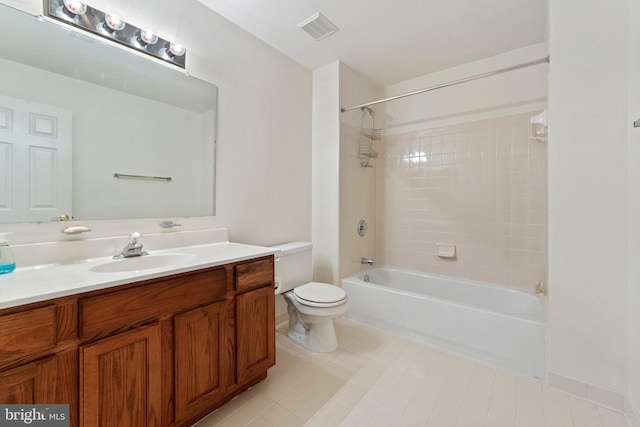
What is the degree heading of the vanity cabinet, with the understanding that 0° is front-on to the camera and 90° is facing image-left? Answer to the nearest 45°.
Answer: approximately 315°

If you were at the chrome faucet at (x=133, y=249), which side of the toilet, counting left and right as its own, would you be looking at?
right

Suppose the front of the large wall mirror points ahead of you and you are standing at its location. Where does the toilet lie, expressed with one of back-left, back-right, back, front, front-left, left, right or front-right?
front-left

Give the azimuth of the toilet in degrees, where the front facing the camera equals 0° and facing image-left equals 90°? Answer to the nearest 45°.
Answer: approximately 315°
